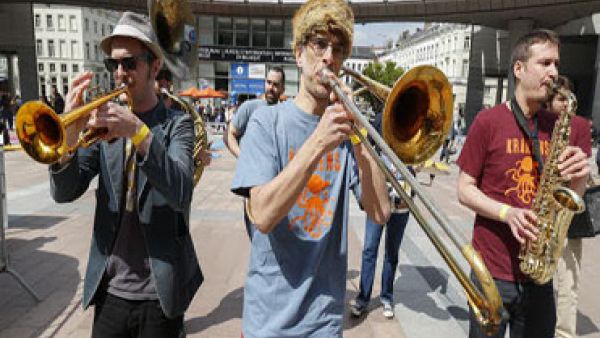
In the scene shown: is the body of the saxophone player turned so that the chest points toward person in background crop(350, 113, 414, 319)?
no

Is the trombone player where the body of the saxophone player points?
no

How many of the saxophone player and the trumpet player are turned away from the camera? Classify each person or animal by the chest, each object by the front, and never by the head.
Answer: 0

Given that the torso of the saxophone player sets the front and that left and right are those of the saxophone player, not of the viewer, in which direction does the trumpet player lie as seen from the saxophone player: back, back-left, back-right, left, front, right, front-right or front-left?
right

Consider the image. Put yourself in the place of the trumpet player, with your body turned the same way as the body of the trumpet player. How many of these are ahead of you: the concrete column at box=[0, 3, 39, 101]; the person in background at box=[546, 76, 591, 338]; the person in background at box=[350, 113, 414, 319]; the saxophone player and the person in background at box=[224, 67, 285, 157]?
0

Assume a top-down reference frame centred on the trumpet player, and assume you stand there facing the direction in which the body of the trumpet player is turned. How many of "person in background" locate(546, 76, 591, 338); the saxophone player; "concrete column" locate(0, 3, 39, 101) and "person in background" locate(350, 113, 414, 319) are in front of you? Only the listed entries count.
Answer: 0

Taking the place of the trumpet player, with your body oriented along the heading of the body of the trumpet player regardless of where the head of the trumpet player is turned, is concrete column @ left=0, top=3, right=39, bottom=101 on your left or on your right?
on your right

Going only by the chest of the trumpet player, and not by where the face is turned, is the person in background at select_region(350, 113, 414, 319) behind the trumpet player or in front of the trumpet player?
behind

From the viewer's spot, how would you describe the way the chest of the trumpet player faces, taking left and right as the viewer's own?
facing the viewer and to the left of the viewer

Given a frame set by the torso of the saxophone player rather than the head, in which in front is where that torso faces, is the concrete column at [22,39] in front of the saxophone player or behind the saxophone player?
behind

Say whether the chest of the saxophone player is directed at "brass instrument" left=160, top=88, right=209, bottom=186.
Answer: no

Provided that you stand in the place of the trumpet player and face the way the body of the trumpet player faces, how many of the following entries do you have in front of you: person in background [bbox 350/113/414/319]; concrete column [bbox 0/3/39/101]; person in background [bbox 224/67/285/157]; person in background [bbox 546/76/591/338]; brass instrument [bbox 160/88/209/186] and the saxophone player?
0

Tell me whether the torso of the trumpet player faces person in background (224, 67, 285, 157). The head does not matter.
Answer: no

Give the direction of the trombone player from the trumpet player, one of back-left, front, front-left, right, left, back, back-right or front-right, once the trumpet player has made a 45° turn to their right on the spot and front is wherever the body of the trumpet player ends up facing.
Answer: back-left

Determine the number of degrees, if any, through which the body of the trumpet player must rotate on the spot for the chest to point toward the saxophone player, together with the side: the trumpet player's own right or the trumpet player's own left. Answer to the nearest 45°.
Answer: approximately 135° to the trumpet player's own left
